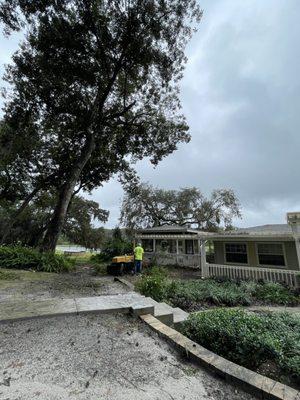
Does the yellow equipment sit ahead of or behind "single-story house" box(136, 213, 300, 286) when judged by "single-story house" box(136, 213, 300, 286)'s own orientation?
ahead

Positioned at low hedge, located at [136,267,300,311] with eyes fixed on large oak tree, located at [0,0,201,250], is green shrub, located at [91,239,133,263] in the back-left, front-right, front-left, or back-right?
front-right

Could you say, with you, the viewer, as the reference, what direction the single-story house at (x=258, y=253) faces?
facing the viewer and to the left of the viewer

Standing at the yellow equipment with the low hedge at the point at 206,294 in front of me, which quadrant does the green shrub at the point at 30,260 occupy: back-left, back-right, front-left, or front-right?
back-right

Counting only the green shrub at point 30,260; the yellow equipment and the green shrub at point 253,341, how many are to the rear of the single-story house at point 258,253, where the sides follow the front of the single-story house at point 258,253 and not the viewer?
0

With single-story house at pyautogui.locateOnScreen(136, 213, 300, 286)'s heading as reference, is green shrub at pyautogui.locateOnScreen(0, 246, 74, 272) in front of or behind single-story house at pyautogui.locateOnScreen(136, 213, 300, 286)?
in front

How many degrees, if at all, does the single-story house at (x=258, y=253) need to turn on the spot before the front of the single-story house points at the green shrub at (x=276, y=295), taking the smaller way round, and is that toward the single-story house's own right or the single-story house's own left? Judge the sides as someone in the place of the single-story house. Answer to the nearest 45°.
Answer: approximately 45° to the single-story house's own left

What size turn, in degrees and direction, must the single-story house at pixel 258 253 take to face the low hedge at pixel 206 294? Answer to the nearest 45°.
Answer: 0° — it already faces it

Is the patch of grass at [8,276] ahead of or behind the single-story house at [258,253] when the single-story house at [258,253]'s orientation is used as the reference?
ahead
